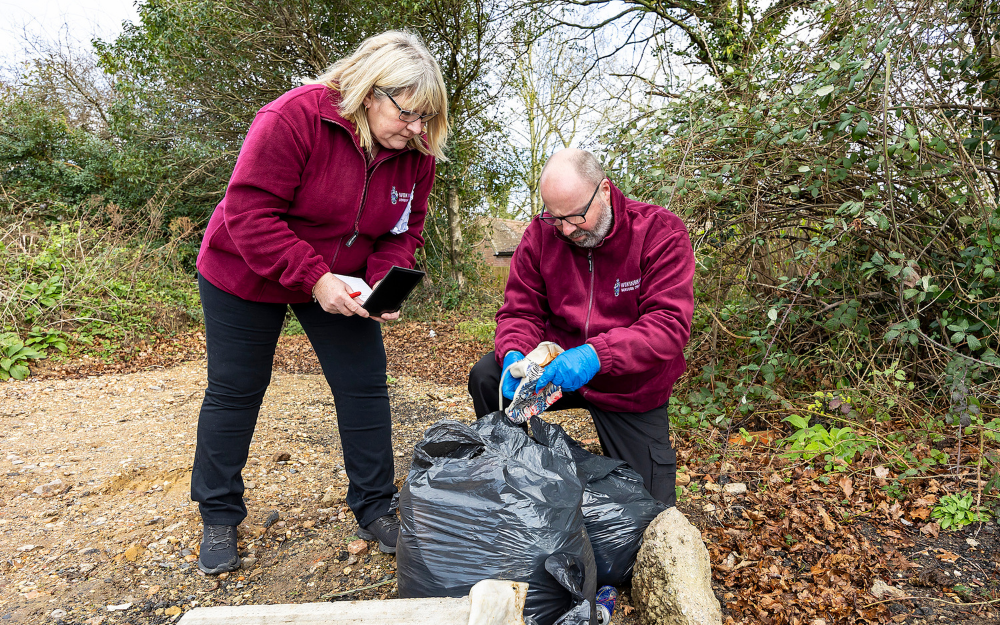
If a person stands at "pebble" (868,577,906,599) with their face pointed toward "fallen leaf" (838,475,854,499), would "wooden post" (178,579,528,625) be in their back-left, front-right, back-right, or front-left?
back-left

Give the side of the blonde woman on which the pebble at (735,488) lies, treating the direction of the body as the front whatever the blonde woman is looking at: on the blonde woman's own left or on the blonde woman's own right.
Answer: on the blonde woman's own left

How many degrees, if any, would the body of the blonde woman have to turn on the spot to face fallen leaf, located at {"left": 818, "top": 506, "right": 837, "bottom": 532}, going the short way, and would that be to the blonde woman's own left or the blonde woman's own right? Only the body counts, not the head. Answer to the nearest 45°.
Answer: approximately 45° to the blonde woman's own left

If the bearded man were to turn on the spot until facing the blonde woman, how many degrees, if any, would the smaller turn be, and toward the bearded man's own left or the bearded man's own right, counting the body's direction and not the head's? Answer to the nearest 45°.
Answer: approximately 45° to the bearded man's own right

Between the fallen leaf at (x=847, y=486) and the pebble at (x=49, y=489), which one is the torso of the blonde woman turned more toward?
the fallen leaf

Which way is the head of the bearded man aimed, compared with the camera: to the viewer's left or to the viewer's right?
to the viewer's left

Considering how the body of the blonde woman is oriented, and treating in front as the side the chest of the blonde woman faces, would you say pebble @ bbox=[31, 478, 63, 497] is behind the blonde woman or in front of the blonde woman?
behind
